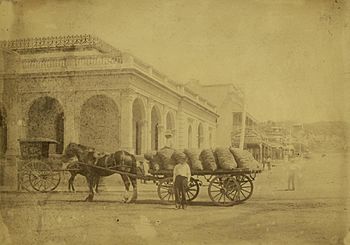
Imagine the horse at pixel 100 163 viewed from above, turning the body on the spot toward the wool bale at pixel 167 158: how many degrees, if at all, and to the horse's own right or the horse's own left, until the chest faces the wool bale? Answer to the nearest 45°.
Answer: approximately 180°

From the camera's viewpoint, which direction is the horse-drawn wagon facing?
to the viewer's left

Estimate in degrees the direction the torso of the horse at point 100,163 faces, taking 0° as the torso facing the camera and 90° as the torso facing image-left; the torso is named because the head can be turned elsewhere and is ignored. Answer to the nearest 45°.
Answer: approximately 90°

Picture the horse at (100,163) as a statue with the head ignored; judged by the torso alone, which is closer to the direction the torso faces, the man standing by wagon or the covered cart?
the covered cart

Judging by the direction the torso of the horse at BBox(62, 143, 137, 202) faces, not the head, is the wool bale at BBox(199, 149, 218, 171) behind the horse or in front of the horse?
behind
